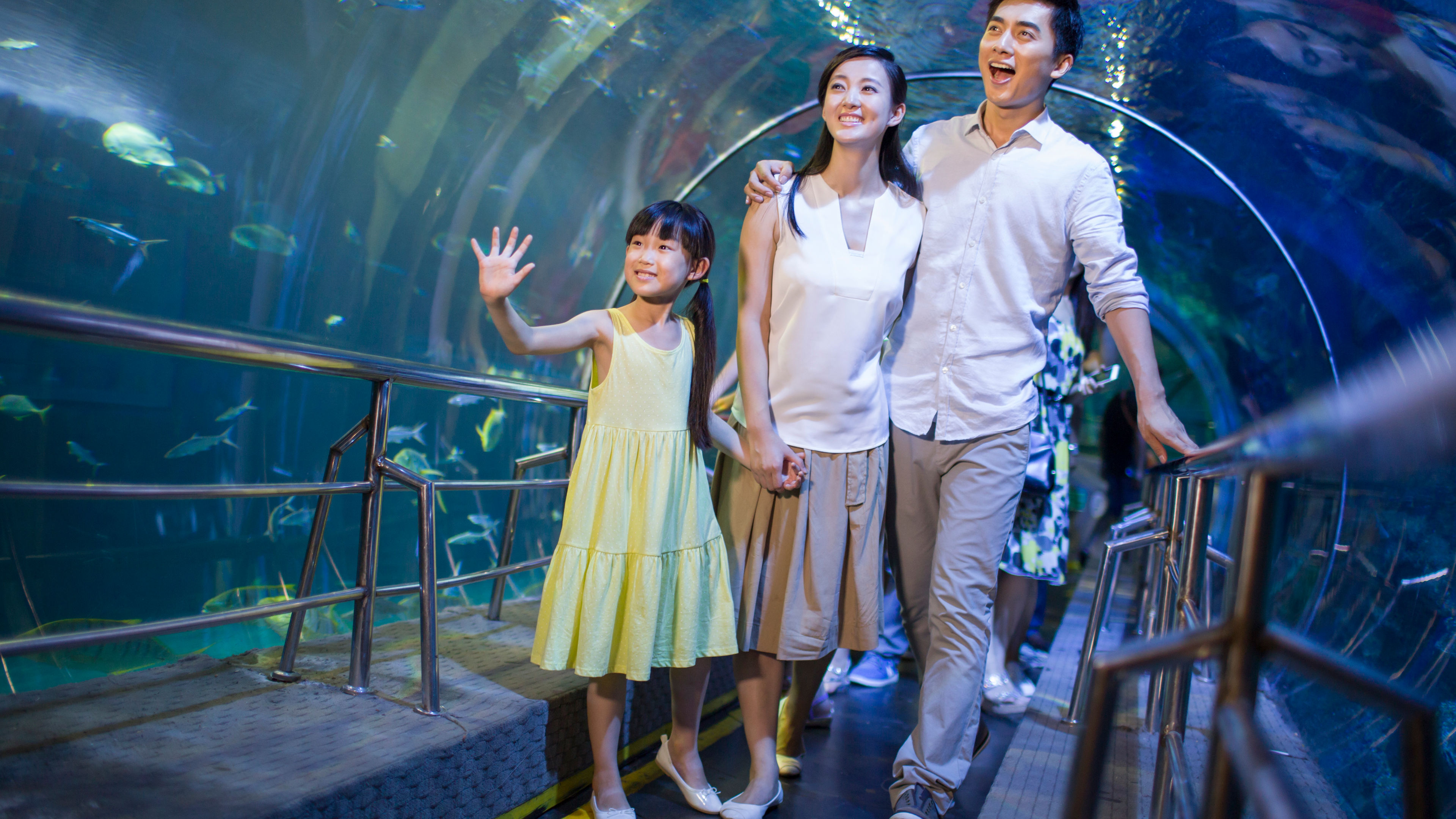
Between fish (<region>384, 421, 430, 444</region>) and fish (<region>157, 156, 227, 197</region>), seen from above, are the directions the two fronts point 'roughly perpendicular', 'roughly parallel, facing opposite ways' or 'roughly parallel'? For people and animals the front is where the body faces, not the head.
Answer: roughly parallel

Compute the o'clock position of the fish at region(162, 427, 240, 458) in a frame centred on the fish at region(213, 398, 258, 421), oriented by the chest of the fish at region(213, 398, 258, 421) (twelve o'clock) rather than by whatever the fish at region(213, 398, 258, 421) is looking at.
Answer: the fish at region(162, 427, 240, 458) is roughly at 10 o'clock from the fish at region(213, 398, 258, 421).

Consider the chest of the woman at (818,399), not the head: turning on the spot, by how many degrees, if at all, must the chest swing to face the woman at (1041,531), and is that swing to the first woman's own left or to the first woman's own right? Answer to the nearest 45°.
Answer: approximately 135° to the first woman's own left

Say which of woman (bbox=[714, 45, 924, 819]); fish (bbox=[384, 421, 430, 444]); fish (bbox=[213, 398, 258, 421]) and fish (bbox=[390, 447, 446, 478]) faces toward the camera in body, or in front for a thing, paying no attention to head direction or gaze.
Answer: the woman

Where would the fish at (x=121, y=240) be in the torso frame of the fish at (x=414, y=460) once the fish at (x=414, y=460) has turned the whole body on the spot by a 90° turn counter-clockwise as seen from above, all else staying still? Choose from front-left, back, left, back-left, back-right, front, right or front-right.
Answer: front-right

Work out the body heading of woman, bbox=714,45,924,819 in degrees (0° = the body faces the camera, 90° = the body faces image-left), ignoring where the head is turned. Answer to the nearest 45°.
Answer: approximately 0°

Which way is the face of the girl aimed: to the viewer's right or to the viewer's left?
to the viewer's left

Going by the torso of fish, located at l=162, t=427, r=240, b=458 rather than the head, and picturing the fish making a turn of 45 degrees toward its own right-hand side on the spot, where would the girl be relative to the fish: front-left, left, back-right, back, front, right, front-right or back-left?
back-left

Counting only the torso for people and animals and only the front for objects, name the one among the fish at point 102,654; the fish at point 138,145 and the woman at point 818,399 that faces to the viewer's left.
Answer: the fish at point 138,145

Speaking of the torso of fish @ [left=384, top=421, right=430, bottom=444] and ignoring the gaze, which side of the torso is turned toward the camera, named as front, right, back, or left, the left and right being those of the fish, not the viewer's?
left
